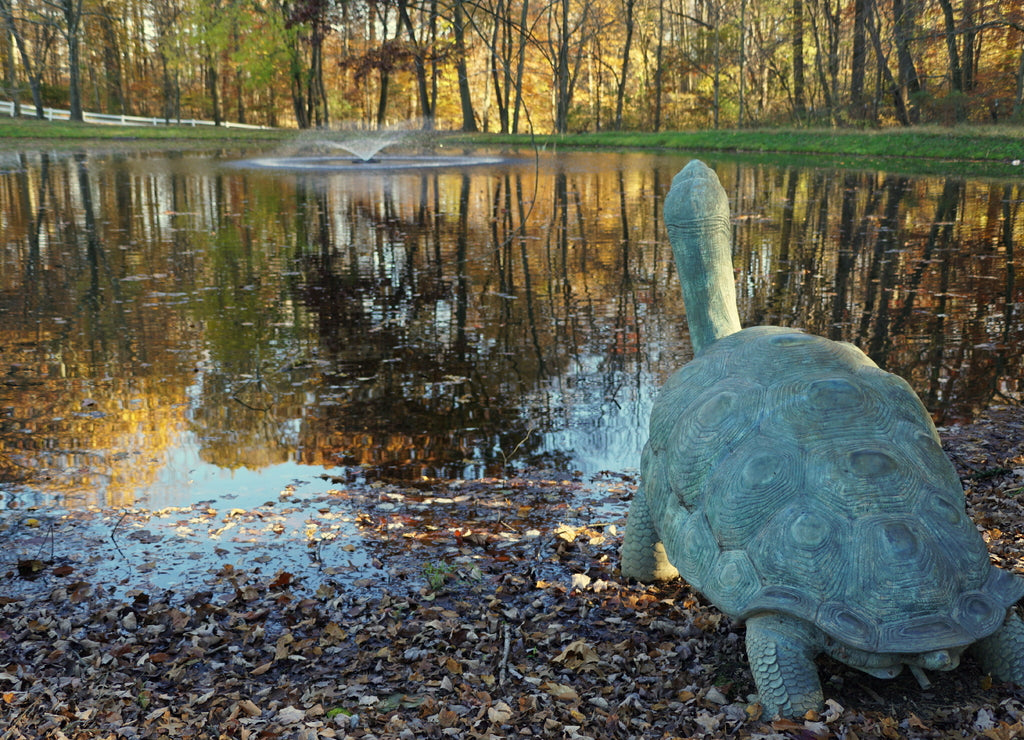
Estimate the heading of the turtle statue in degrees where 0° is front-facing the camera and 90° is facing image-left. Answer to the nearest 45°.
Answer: approximately 135°

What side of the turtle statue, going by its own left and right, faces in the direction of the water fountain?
front
